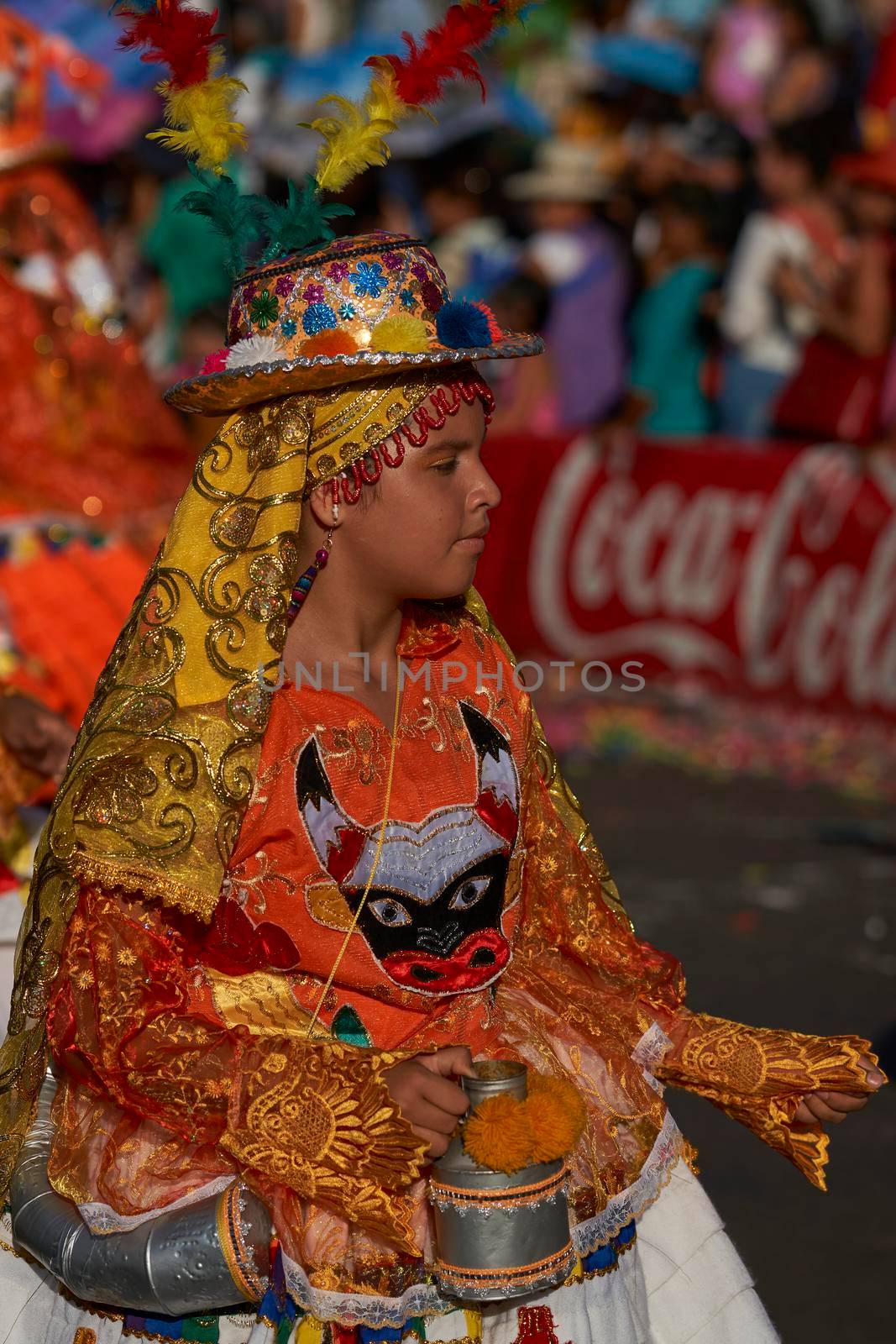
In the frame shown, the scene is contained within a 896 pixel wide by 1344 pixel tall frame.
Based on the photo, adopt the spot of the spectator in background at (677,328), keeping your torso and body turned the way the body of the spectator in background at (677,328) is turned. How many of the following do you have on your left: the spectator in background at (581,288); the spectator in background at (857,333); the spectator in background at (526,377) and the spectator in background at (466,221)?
1

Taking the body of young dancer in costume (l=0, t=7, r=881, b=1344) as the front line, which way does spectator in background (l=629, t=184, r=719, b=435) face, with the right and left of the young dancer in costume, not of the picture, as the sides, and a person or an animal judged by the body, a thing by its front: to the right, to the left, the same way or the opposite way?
to the right

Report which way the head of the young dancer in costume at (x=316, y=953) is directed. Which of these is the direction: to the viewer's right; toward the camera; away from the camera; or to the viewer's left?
to the viewer's right

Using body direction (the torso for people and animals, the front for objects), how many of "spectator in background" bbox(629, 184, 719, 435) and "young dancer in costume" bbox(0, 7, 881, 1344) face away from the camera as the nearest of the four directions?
0

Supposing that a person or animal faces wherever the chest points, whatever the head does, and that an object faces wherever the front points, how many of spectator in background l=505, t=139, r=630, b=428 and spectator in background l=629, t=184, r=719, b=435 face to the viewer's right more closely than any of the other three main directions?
0

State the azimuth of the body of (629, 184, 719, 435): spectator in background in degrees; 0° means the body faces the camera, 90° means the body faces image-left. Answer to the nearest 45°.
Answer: approximately 45°

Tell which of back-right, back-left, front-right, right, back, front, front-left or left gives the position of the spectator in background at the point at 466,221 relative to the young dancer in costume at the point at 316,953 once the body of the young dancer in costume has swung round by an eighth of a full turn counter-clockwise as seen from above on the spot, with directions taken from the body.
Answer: left

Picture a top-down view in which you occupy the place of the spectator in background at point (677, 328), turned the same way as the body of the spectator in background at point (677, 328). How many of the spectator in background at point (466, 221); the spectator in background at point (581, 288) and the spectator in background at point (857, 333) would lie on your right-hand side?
2

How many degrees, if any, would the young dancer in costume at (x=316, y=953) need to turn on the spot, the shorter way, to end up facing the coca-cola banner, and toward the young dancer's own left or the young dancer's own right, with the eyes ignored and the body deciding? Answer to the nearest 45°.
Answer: approximately 135° to the young dancer's own left

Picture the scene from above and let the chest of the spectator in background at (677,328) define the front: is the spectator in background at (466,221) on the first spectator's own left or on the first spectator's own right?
on the first spectator's own right

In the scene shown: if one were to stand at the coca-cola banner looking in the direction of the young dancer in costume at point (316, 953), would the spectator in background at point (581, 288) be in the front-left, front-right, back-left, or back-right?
back-right

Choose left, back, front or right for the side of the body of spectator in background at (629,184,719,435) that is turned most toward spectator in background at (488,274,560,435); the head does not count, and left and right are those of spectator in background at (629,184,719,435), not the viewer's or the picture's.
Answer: right

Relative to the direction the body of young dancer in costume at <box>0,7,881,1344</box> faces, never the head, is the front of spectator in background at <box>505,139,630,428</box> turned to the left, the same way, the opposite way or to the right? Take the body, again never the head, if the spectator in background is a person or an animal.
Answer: to the right

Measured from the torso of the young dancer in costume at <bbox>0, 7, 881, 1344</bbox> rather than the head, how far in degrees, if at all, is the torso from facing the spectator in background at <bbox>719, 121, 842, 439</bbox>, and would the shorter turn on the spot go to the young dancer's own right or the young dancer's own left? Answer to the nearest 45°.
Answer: approximately 135° to the young dancer's own left

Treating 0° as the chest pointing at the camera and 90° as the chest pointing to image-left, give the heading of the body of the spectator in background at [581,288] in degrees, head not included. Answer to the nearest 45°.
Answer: approximately 45°

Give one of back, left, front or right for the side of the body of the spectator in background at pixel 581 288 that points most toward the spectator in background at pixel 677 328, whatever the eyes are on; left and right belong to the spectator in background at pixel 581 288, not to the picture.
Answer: left
